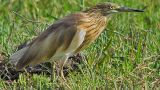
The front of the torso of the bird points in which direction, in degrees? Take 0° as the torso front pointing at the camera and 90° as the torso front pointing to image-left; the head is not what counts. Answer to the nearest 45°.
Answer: approximately 270°
